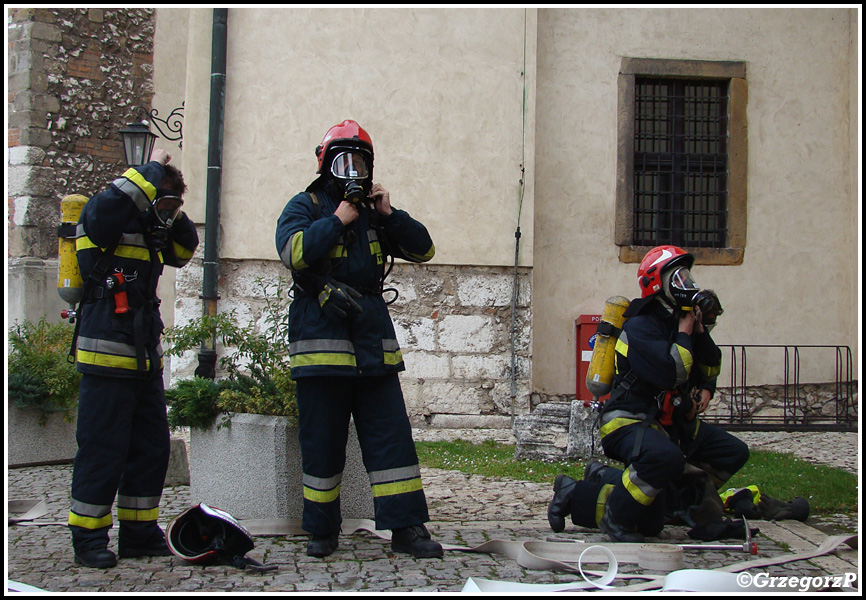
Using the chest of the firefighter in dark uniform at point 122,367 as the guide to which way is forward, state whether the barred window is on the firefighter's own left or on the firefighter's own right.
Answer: on the firefighter's own left

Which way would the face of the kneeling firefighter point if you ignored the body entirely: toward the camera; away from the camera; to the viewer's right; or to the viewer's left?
to the viewer's right

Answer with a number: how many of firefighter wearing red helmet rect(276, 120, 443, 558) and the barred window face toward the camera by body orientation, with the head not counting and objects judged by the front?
2

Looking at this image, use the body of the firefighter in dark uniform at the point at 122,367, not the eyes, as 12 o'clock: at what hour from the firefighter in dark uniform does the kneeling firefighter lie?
The kneeling firefighter is roughly at 11 o'clock from the firefighter in dark uniform.

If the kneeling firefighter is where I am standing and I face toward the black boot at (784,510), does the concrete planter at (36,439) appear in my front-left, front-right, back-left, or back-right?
back-left

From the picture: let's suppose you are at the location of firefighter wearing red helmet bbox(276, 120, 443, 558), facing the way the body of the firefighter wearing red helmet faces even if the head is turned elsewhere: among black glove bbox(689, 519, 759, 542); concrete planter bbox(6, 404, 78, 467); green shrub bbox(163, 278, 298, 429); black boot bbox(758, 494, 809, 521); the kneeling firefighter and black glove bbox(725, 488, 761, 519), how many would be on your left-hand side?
4

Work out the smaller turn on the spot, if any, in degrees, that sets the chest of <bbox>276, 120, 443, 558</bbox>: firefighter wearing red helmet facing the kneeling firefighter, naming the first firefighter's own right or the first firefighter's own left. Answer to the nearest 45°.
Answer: approximately 90° to the first firefighter's own left

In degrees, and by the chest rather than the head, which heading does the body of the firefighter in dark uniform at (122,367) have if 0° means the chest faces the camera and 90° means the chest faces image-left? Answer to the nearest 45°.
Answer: approximately 315°

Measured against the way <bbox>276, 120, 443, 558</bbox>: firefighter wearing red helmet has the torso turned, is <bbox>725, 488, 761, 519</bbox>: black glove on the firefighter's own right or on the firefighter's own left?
on the firefighter's own left

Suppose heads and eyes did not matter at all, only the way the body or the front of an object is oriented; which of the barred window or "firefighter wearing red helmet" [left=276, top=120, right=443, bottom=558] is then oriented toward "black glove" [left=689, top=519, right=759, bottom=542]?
the barred window

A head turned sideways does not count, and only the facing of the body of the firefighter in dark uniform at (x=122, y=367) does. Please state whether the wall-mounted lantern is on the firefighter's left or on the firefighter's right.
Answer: on the firefighter's left

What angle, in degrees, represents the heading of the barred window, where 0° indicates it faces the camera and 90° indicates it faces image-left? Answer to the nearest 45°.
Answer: approximately 0°
